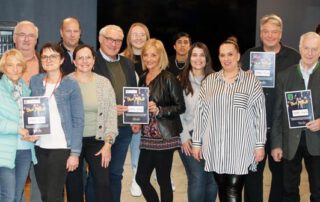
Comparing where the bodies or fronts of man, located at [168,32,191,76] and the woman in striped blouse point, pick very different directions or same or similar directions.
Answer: same or similar directions

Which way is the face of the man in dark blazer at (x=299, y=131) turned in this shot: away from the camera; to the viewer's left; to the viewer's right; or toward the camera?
toward the camera

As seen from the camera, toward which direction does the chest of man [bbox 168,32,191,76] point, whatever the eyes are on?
toward the camera

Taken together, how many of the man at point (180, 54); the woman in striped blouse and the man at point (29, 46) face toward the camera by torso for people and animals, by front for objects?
3

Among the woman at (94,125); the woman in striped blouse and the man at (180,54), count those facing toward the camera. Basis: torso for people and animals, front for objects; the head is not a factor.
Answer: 3

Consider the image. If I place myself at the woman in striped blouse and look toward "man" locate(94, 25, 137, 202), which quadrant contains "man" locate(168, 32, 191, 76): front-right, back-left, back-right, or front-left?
front-right

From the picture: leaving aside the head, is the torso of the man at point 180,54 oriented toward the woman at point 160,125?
yes

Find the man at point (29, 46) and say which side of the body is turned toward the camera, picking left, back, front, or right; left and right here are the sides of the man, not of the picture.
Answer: front

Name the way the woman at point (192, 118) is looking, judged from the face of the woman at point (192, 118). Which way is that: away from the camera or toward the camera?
toward the camera

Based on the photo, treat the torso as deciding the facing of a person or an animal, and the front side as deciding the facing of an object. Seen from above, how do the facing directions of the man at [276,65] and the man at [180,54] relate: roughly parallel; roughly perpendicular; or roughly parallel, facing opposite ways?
roughly parallel

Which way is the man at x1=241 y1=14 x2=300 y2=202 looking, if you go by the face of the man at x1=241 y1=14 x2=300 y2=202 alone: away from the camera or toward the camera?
toward the camera

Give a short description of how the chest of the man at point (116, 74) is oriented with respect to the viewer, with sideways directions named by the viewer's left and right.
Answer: facing the viewer

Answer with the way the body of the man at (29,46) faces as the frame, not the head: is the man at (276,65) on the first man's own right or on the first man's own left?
on the first man's own left

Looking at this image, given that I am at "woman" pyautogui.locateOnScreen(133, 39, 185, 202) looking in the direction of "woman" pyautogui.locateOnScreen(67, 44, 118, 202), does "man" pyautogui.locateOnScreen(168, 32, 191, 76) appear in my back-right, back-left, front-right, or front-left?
back-right

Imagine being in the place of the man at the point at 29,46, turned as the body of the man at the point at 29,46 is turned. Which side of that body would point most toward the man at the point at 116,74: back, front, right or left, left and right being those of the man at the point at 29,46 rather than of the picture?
left

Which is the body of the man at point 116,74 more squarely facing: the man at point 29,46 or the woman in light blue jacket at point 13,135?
the woman in light blue jacket

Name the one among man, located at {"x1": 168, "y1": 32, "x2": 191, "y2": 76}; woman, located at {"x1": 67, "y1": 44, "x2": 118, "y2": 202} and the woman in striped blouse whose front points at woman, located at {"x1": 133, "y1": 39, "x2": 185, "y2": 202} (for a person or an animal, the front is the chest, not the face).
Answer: the man

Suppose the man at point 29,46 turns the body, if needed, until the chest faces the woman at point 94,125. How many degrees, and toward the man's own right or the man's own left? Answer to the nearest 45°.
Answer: approximately 45° to the man's own left
